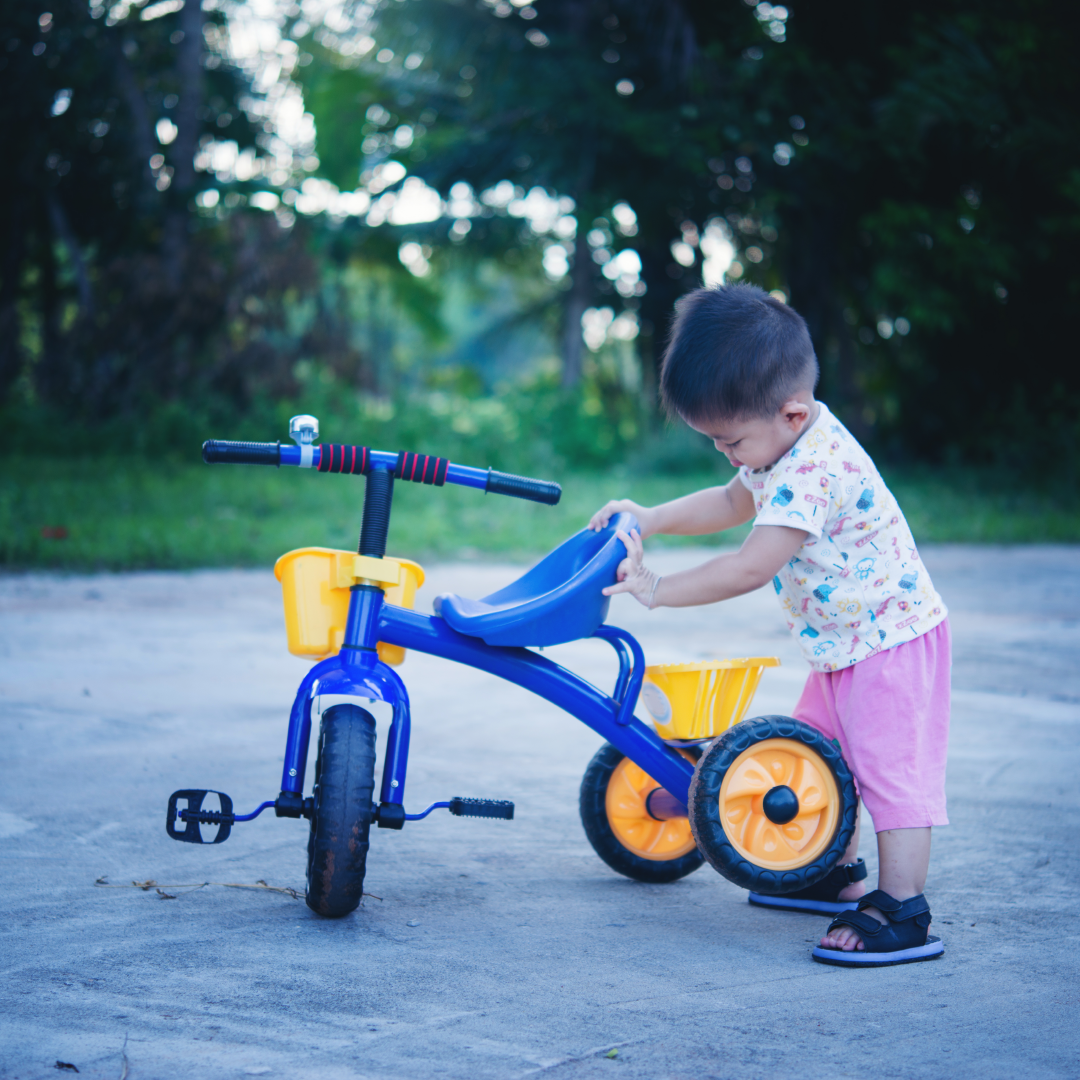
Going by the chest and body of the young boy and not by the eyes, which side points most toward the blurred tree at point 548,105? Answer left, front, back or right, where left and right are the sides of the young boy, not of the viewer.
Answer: right

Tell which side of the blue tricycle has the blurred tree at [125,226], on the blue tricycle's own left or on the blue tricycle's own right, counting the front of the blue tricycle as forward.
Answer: on the blue tricycle's own right

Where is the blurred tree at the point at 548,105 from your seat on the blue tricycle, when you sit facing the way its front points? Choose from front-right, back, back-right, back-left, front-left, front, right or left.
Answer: back-right

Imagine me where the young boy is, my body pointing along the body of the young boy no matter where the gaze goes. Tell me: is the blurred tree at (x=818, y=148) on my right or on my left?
on my right

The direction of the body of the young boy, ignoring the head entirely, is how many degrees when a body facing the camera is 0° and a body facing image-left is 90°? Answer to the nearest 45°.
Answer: approximately 90°
